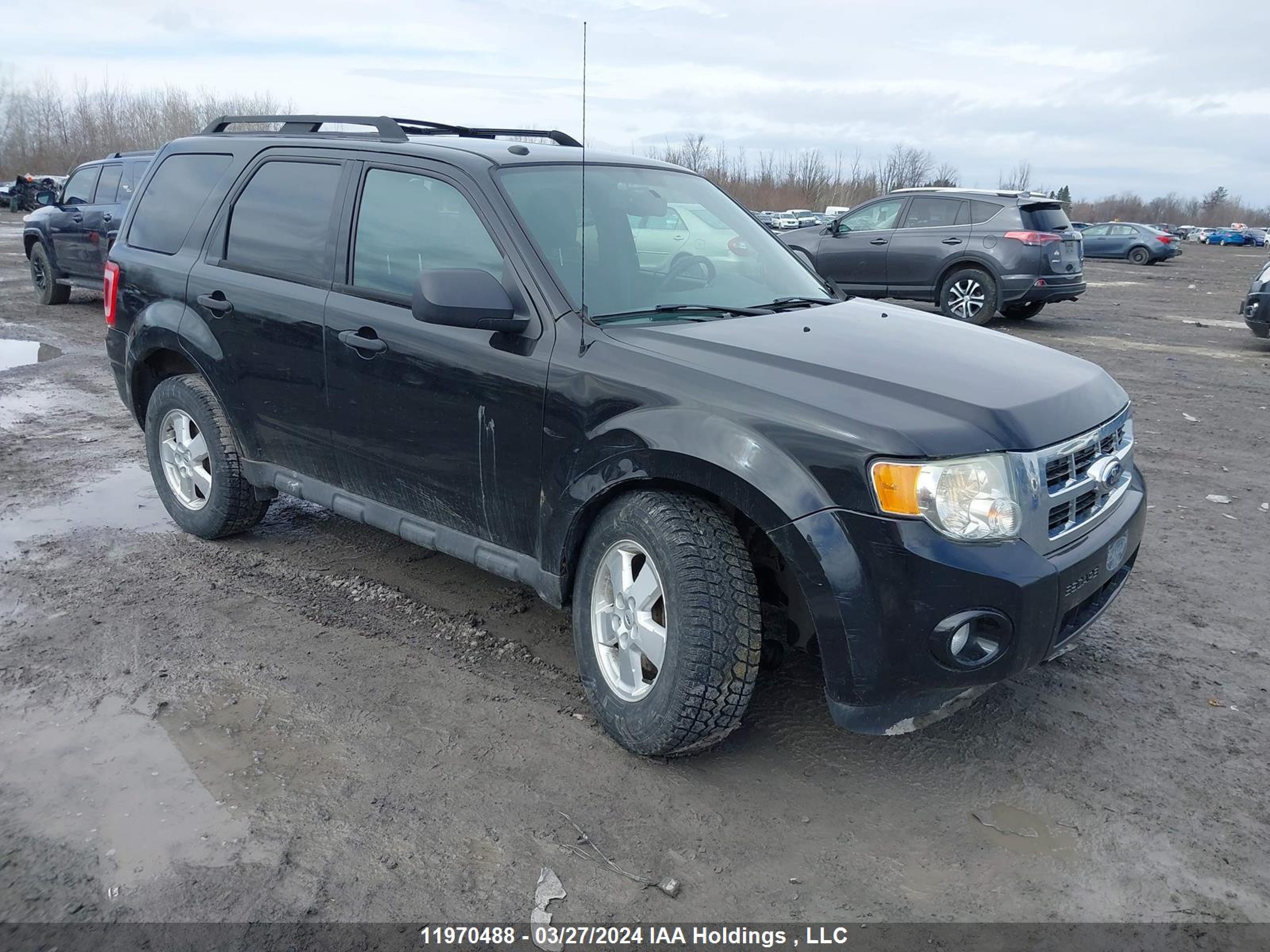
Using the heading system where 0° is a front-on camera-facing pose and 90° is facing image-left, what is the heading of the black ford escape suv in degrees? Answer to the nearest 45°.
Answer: approximately 315°

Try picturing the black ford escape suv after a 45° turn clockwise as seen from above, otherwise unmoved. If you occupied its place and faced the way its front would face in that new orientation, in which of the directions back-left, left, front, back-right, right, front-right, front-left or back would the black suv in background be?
back-right

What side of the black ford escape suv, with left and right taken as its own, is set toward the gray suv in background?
left
